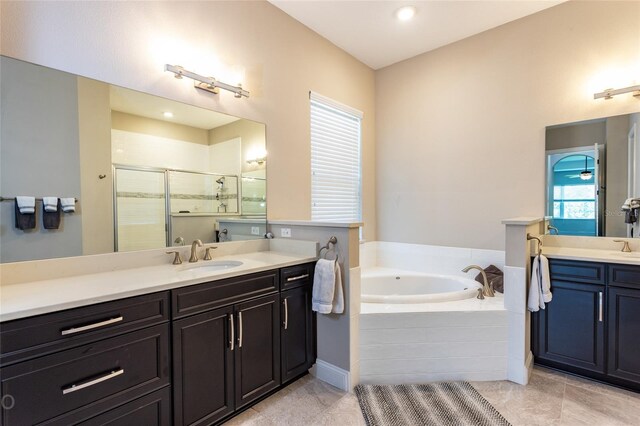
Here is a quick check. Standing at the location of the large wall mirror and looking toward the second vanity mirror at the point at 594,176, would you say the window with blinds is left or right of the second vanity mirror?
left

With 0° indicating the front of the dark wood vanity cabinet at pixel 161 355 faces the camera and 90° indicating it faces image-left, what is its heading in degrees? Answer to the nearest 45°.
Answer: approximately 315°

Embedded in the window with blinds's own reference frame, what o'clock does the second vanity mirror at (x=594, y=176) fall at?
The second vanity mirror is roughly at 11 o'clock from the window with blinds.

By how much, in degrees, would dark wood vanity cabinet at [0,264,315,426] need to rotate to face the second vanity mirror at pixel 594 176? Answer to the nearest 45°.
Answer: approximately 45° to its left

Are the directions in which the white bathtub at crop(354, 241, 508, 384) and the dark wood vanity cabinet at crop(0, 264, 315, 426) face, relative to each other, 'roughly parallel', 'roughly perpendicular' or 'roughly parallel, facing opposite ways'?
roughly perpendicular

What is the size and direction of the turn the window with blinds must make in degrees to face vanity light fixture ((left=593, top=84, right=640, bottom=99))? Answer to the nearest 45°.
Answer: approximately 45° to its left
